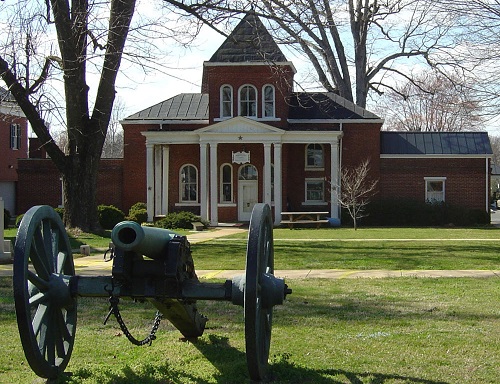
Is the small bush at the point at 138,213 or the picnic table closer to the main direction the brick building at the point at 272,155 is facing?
the picnic table

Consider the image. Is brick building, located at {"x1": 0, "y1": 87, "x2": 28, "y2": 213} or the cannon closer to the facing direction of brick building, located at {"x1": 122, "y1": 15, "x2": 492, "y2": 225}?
the cannon

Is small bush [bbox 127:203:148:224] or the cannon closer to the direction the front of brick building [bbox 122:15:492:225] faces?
the cannon

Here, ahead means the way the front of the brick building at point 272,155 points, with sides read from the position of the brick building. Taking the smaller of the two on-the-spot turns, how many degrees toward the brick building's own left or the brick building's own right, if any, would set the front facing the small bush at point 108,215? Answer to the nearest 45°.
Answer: approximately 45° to the brick building's own right

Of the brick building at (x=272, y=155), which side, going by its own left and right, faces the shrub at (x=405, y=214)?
left

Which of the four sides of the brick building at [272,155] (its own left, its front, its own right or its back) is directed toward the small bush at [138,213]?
right

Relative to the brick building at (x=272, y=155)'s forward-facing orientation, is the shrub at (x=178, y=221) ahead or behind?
ahead

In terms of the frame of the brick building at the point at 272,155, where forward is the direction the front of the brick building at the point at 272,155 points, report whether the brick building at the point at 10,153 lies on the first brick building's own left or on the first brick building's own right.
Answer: on the first brick building's own right

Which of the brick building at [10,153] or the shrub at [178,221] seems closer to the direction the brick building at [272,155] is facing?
the shrub

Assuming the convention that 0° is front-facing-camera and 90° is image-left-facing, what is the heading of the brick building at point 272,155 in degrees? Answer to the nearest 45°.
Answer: approximately 0°

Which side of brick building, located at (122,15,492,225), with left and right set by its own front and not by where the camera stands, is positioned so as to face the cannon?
front
